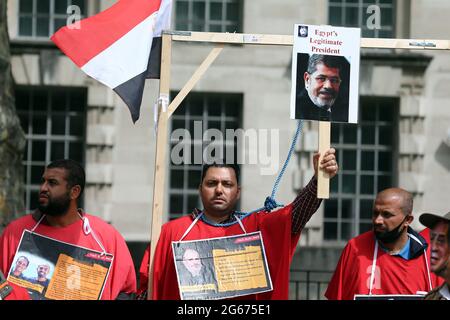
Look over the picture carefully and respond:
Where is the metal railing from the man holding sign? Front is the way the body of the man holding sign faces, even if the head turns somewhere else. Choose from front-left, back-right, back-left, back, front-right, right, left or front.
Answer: back

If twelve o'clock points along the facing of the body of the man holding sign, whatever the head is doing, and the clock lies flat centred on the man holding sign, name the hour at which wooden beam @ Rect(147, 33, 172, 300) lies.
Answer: The wooden beam is roughly at 3 o'clock from the man holding sign.

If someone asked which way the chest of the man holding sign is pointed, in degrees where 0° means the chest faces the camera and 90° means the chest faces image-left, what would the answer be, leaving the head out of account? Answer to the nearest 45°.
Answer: approximately 0°

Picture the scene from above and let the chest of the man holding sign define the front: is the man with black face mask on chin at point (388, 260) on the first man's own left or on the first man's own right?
on the first man's own left

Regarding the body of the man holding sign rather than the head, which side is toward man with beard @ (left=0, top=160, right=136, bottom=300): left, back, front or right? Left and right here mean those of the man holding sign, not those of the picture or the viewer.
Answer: right
